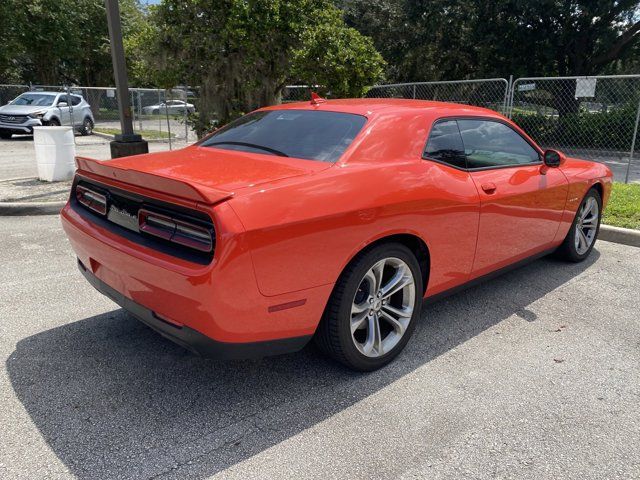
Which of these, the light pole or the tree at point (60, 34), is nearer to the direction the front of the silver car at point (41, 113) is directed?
the light pole

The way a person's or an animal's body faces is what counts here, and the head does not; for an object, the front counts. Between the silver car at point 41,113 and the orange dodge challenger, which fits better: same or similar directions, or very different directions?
very different directions

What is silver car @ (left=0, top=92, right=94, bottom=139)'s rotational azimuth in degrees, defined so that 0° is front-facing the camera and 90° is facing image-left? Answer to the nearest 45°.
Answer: approximately 45°

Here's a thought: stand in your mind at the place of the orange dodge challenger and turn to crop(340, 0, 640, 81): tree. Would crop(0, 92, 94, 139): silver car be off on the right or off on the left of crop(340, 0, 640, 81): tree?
left

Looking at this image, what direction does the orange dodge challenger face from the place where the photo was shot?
facing away from the viewer and to the right of the viewer

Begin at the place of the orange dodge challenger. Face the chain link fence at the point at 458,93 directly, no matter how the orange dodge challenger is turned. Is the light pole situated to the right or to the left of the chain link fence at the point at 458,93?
left

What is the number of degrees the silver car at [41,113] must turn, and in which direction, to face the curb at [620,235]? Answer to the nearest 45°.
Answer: approximately 45° to its left
